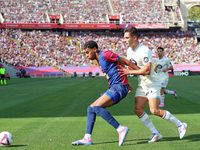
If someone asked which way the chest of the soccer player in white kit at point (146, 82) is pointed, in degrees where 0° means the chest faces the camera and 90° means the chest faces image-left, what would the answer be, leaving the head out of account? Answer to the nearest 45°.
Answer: approximately 45°
